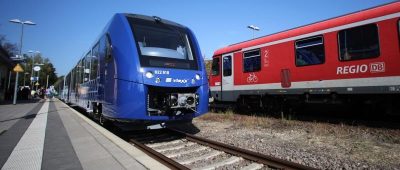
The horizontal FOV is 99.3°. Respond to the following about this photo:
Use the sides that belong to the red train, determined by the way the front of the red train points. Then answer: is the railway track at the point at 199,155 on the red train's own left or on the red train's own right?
on the red train's own left

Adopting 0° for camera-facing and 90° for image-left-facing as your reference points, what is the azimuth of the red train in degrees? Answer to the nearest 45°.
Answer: approximately 135°

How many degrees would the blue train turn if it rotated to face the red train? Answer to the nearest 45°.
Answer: approximately 45° to its left

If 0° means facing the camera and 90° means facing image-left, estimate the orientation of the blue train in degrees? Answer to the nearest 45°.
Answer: approximately 315°
